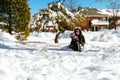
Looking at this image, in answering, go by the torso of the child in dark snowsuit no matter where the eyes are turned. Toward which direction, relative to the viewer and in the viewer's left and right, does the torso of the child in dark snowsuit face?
facing the viewer and to the left of the viewer

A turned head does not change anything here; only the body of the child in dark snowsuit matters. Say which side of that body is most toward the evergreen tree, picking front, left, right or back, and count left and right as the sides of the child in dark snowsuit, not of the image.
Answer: right

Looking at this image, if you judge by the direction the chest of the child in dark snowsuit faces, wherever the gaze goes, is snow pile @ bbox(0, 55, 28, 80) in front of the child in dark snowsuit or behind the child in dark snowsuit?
in front

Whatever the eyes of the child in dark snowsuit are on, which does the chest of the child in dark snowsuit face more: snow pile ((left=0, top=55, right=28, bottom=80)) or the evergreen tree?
the snow pile
